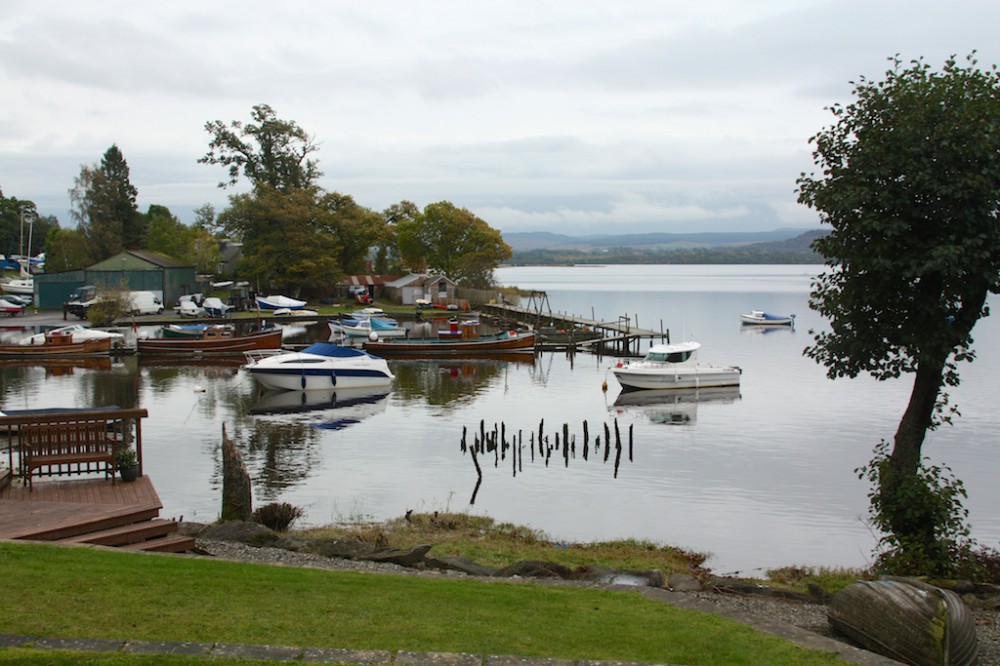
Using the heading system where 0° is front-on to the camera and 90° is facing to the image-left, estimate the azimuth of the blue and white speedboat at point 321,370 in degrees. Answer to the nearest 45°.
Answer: approximately 90°

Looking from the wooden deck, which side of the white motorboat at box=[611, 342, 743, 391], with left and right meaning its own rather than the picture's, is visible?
left

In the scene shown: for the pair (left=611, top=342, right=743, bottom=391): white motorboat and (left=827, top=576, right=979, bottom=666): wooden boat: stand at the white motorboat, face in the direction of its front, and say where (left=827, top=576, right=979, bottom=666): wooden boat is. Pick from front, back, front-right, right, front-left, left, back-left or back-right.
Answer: left

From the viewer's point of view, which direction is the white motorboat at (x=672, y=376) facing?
to the viewer's left

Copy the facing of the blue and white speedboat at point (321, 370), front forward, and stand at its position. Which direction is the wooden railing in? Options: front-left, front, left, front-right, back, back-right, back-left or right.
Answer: left

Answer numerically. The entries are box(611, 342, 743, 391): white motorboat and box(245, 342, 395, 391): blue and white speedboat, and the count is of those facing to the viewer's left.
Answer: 2
